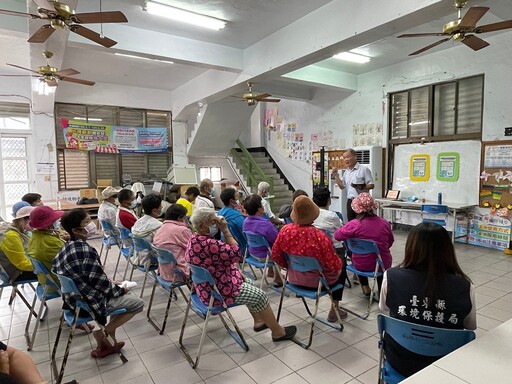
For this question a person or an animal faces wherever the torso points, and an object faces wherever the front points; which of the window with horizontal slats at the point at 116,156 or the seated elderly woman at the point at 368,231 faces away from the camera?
the seated elderly woman

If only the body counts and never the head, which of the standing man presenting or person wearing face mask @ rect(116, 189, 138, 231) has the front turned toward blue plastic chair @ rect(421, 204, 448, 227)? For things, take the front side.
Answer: the person wearing face mask

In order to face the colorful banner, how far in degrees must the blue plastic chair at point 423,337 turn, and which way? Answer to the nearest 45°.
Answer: approximately 45° to its left

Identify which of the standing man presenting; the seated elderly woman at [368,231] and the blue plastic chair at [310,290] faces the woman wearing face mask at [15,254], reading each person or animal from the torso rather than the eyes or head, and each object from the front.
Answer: the standing man presenting

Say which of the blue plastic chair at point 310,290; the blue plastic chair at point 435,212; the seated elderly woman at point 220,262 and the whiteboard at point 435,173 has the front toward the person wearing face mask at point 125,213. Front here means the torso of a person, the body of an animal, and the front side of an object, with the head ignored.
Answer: the whiteboard

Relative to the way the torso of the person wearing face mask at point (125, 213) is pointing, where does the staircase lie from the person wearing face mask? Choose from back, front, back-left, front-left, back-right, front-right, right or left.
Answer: front-left

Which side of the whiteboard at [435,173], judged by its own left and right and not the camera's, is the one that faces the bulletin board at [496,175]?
left

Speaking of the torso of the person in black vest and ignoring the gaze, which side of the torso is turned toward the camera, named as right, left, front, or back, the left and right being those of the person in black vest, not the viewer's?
back

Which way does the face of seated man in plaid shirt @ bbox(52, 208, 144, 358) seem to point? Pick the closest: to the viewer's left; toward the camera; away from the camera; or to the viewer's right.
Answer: to the viewer's right

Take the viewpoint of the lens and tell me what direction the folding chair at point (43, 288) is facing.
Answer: facing to the right of the viewer

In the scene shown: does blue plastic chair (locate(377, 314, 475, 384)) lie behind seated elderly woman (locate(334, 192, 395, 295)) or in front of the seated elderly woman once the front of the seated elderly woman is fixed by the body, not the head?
behind

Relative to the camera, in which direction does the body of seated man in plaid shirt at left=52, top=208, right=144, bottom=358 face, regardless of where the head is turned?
to the viewer's right

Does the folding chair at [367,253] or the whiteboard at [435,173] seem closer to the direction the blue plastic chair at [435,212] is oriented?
the whiteboard

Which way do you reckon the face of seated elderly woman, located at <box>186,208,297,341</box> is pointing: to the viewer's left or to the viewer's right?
to the viewer's right

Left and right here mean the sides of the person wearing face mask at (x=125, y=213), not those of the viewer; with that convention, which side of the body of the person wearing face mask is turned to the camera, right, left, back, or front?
right

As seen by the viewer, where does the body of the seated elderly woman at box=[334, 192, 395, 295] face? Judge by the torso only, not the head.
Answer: away from the camera

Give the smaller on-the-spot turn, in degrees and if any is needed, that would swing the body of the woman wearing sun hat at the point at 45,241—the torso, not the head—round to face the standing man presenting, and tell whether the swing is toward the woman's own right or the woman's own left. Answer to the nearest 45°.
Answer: approximately 45° to the woman's own right

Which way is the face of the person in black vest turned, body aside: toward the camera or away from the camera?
away from the camera
